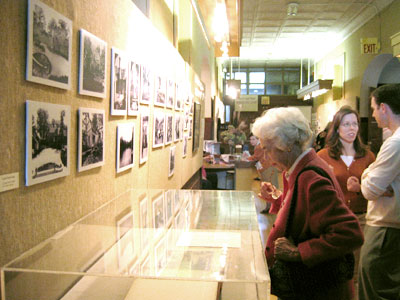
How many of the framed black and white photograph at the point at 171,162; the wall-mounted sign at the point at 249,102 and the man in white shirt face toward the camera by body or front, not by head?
1

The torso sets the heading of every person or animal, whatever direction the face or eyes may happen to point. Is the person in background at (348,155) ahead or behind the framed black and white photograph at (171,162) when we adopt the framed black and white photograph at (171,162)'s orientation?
ahead

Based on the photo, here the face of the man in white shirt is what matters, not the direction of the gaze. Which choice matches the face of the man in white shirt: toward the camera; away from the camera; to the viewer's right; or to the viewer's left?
to the viewer's left

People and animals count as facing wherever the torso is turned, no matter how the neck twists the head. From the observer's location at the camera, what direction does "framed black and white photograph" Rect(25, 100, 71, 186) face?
facing the viewer and to the right of the viewer

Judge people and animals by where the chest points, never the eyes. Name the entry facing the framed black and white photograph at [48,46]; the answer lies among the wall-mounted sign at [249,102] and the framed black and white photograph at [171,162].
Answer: the wall-mounted sign

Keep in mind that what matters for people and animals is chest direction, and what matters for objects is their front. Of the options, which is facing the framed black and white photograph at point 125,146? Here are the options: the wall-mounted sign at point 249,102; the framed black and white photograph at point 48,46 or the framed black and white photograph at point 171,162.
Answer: the wall-mounted sign

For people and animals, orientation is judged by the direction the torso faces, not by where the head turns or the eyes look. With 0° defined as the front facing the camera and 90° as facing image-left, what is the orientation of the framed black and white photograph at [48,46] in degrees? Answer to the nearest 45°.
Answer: approximately 315°

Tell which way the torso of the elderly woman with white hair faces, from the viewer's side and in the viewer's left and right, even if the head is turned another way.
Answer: facing to the left of the viewer

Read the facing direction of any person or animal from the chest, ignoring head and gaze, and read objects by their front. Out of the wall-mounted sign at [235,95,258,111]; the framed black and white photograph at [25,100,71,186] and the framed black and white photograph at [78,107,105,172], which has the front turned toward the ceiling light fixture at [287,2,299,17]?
the wall-mounted sign

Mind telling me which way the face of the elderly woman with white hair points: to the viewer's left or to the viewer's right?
to the viewer's left

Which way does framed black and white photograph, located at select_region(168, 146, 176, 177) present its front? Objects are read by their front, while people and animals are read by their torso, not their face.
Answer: to the viewer's right
